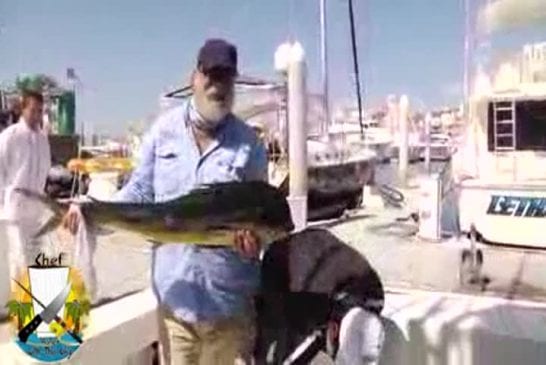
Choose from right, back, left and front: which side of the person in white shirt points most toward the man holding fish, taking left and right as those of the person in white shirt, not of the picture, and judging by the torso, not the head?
front

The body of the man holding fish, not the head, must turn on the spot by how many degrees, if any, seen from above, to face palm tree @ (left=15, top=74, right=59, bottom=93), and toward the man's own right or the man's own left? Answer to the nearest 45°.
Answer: approximately 180°

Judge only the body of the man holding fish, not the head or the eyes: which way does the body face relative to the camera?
toward the camera

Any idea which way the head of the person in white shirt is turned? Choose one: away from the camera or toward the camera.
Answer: toward the camera

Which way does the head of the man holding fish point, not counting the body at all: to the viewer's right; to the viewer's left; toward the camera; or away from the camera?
toward the camera

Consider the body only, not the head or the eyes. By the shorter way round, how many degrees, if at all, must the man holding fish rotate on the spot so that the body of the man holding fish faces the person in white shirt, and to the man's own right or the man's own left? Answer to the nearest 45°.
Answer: approximately 90° to the man's own right

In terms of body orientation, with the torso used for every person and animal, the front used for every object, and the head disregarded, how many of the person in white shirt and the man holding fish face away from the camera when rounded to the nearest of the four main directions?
0

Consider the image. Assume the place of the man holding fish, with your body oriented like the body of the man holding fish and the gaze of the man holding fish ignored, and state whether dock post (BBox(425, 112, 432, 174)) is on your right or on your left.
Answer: on your left

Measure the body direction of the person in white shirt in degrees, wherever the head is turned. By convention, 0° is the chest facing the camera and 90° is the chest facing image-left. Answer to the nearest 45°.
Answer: approximately 315°
